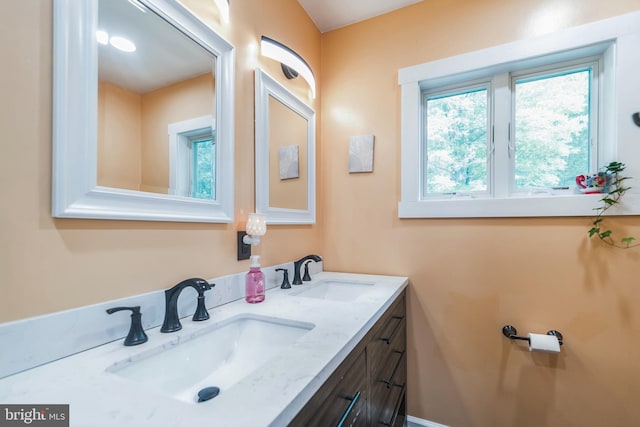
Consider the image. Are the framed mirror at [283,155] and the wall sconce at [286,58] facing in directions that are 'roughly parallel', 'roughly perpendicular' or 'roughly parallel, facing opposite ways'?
roughly parallel

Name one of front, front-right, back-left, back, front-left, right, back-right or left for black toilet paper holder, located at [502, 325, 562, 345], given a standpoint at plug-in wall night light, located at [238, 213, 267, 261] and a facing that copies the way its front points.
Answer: front-left

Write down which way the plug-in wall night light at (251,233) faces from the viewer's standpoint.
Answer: facing the viewer and to the right of the viewer

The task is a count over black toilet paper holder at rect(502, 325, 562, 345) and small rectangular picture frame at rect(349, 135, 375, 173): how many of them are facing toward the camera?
2

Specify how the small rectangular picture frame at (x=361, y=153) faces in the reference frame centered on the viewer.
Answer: facing the viewer

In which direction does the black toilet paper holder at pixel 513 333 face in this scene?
toward the camera

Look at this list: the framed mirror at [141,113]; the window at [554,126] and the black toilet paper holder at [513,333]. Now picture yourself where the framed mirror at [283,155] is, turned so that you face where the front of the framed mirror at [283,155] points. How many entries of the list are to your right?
1

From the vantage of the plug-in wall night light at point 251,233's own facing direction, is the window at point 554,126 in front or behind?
in front

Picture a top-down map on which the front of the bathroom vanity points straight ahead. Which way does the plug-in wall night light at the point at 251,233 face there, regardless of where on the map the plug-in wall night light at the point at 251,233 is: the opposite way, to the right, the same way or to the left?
the same way

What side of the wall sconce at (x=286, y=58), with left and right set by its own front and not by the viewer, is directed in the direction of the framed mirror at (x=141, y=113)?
right

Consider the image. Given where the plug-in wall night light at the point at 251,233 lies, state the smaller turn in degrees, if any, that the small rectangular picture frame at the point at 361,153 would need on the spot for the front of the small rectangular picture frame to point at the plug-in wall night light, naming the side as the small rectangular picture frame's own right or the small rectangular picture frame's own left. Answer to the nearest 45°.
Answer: approximately 45° to the small rectangular picture frame's own right

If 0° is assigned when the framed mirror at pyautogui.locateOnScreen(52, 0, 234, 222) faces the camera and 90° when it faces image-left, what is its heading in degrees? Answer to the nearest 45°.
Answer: approximately 315°

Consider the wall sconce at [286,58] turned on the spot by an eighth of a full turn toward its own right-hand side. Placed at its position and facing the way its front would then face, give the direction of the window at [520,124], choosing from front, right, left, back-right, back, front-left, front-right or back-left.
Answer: left

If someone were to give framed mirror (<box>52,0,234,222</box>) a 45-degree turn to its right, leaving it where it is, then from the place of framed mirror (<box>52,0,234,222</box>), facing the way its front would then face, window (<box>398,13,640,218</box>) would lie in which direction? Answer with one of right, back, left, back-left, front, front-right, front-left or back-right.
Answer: left
